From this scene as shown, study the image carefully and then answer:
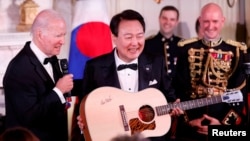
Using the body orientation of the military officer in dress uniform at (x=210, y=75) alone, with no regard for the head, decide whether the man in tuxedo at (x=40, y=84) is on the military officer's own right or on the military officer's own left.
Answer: on the military officer's own right

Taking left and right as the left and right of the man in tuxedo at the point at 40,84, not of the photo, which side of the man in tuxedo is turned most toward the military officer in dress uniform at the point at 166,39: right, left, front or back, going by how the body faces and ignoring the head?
left

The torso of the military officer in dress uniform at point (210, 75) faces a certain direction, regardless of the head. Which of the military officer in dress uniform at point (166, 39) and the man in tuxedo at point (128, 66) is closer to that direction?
the man in tuxedo

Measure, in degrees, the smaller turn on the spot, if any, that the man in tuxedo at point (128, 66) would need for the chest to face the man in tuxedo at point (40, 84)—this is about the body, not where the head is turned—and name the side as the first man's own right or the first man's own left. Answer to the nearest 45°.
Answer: approximately 90° to the first man's own right

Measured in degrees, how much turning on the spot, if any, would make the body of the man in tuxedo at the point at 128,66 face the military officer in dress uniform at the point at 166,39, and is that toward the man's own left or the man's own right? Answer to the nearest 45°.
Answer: approximately 180°

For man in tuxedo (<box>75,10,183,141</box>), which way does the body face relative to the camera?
toward the camera

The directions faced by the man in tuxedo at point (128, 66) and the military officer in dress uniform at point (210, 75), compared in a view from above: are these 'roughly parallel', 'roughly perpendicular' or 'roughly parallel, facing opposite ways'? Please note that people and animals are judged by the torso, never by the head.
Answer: roughly parallel

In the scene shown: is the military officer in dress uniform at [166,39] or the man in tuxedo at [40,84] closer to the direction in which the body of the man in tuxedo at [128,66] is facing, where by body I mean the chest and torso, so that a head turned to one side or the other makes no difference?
the man in tuxedo

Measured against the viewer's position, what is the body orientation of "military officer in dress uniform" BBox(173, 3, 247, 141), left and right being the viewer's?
facing the viewer

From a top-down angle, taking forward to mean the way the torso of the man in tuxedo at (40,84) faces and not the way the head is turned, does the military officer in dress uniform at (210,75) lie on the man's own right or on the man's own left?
on the man's own left

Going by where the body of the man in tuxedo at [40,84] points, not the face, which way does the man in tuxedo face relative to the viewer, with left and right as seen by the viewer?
facing the viewer and to the right of the viewer
